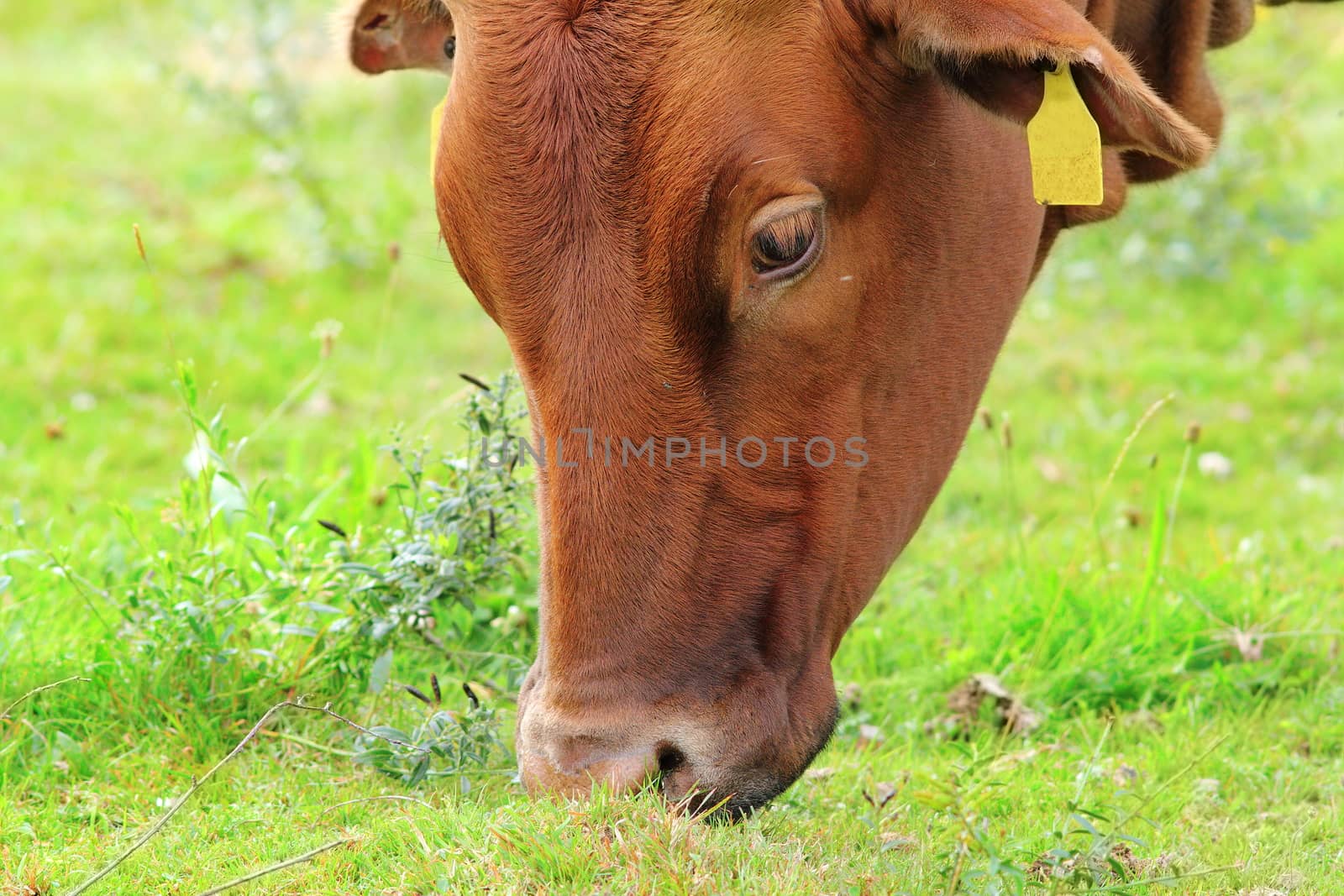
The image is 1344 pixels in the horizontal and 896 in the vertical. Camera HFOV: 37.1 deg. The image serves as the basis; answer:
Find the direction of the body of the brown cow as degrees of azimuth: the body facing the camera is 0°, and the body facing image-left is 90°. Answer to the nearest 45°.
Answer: approximately 45°

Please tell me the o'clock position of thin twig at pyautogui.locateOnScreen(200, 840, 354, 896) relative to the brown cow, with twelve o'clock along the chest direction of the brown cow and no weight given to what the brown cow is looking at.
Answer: The thin twig is roughly at 12 o'clock from the brown cow.

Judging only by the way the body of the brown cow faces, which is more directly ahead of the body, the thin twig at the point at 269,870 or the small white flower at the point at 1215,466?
the thin twig
